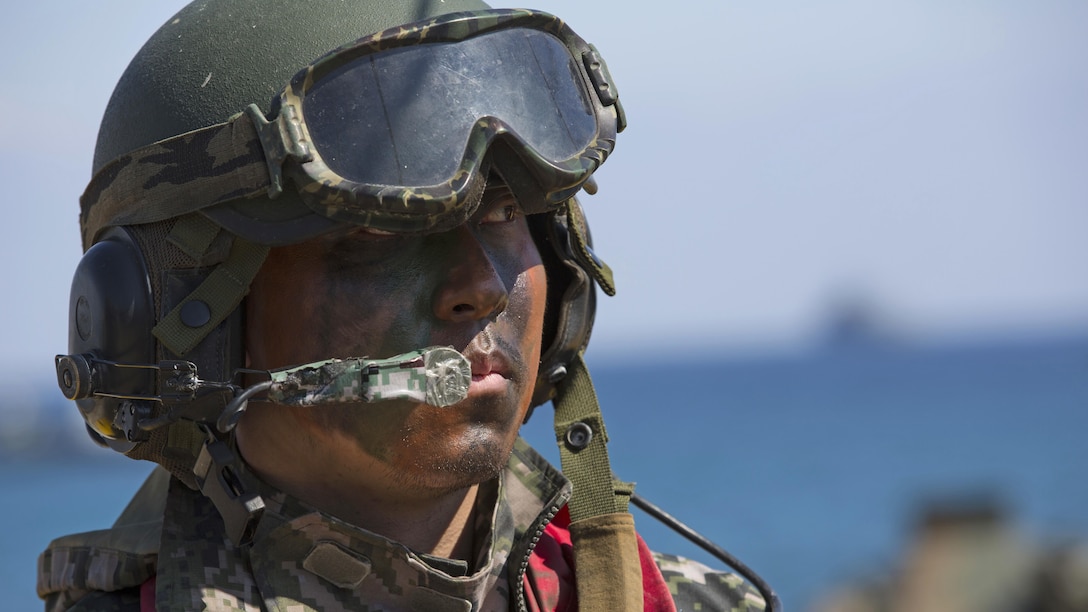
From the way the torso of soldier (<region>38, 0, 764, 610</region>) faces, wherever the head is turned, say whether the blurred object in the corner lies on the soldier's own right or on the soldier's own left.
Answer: on the soldier's own left

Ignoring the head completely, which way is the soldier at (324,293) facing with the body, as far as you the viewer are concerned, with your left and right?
facing the viewer and to the right of the viewer
